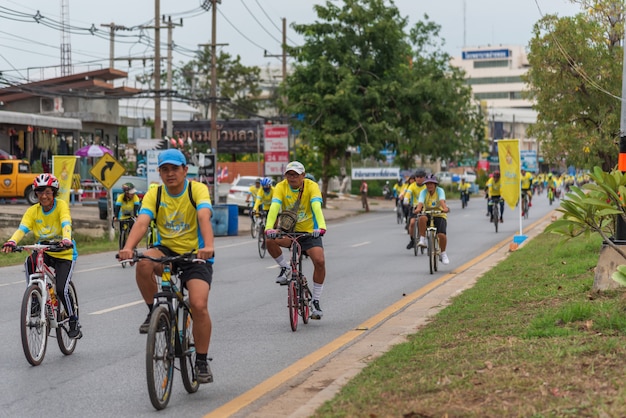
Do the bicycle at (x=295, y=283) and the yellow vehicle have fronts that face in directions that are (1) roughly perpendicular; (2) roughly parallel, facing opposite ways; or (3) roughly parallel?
roughly perpendicular

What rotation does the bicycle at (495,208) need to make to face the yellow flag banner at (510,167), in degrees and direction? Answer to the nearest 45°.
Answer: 0° — it already faces it

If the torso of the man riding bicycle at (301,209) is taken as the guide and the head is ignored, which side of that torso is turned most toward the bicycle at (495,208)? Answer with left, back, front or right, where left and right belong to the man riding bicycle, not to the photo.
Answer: back

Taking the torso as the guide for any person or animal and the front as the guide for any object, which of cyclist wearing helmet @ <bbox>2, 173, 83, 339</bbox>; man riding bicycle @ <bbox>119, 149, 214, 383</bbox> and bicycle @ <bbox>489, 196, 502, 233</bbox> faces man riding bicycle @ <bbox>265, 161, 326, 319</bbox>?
the bicycle

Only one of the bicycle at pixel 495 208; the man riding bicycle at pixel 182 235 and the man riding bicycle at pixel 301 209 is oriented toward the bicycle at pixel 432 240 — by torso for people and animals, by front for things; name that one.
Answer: the bicycle at pixel 495 208

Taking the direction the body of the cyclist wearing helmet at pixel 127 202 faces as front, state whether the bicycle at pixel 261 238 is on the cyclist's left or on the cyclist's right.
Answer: on the cyclist's left

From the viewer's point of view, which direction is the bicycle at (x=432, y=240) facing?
toward the camera

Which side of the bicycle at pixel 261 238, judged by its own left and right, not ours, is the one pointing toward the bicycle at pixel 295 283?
front

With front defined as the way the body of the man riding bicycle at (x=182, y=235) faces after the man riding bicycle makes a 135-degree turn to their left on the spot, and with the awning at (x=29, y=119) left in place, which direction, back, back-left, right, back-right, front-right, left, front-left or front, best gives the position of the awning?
left

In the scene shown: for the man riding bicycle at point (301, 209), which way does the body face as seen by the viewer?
toward the camera

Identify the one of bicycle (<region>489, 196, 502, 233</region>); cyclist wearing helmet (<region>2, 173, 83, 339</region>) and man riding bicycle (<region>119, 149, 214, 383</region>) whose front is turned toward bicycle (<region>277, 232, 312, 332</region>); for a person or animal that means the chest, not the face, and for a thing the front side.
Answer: bicycle (<region>489, 196, 502, 233</region>)

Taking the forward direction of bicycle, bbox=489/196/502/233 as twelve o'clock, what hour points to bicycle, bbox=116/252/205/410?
bicycle, bbox=116/252/205/410 is roughly at 12 o'clock from bicycle, bbox=489/196/502/233.

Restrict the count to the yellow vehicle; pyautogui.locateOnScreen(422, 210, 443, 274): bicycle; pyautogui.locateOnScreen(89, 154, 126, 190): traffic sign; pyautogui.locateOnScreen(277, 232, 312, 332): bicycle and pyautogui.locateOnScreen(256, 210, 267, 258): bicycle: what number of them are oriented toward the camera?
4

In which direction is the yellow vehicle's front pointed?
to the viewer's right
